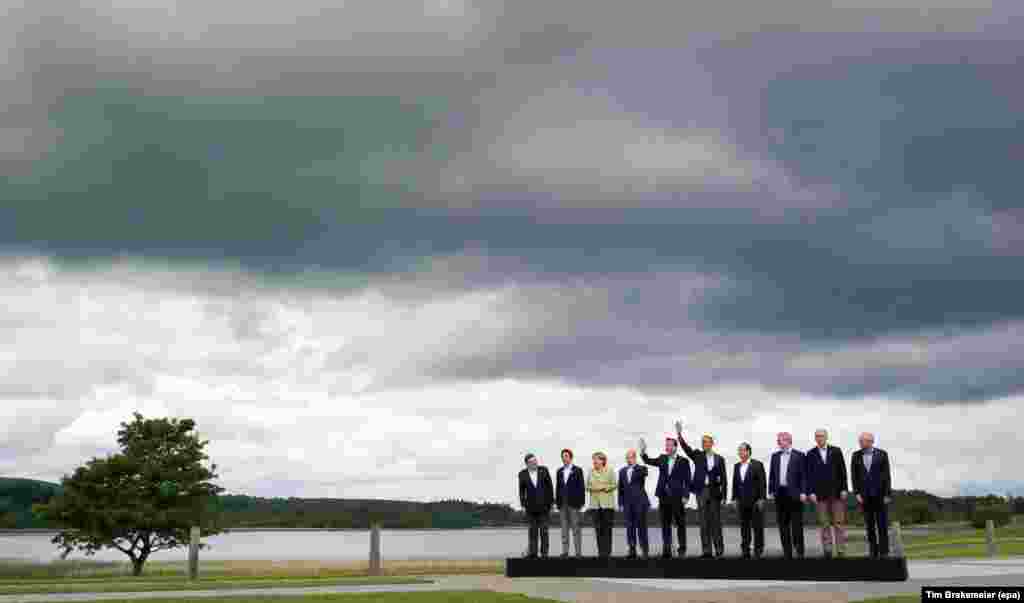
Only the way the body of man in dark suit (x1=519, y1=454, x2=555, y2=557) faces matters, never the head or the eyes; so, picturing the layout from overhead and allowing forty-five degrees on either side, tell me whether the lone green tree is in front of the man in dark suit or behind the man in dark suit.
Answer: behind

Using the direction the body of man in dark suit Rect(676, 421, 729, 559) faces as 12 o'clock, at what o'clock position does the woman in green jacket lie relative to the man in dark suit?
The woman in green jacket is roughly at 4 o'clock from the man in dark suit.

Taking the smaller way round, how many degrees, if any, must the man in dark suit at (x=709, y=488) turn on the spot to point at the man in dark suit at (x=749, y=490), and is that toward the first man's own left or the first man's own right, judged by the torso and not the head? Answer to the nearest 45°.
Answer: approximately 45° to the first man's own left

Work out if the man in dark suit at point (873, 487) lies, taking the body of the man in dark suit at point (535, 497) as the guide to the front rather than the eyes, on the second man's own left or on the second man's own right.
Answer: on the second man's own left

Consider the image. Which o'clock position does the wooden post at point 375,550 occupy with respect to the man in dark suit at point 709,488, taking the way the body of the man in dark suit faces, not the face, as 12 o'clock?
The wooden post is roughly at 4 o'clock from the man in dark suit.

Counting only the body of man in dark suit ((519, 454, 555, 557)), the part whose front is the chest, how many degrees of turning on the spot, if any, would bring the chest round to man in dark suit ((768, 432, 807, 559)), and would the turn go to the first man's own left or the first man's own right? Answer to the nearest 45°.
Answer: approximately 45° to the first man's own left

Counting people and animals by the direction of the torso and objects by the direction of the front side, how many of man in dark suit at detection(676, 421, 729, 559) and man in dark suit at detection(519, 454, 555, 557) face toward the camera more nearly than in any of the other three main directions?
2

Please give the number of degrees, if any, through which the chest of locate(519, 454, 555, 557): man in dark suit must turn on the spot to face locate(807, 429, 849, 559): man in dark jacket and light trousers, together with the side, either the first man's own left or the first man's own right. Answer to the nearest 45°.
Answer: approximately 45° to the first man's own left

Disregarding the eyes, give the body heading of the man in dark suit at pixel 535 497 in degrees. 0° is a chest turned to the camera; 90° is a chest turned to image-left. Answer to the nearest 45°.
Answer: approximately 0°
